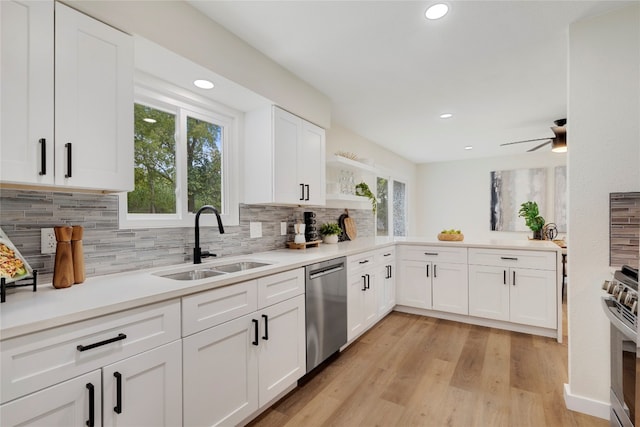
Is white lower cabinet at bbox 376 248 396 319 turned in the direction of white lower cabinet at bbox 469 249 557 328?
yes

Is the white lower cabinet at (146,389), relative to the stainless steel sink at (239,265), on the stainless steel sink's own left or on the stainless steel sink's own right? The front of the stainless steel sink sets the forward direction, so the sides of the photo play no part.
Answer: on the stainless steel sink's own right

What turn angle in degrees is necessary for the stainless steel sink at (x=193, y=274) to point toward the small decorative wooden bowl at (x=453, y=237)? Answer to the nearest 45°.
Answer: approximately 45° to its left

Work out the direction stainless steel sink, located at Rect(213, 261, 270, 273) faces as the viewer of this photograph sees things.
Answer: facing the viewer and to the right of the viewer

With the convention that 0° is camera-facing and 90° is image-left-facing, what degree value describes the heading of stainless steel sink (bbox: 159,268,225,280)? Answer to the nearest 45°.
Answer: approximately 315°

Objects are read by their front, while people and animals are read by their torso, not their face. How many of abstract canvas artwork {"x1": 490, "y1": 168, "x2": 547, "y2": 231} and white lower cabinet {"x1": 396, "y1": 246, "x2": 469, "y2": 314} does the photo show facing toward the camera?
2

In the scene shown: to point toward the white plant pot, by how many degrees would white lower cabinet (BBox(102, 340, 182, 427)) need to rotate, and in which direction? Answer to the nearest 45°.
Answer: approximately 90° to its left

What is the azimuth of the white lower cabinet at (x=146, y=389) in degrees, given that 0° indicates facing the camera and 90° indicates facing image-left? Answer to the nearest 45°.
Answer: approximately 315°

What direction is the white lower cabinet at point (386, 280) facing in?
to the viewer's right

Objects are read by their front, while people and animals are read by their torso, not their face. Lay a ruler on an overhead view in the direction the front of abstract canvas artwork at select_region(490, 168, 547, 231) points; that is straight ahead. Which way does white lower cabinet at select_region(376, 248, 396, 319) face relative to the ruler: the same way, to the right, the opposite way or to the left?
to the left

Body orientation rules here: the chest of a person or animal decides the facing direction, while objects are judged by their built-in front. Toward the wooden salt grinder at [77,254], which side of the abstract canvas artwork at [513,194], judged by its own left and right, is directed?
front

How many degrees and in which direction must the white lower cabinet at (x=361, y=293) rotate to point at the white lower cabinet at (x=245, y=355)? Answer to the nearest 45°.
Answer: approximately 90° to its right

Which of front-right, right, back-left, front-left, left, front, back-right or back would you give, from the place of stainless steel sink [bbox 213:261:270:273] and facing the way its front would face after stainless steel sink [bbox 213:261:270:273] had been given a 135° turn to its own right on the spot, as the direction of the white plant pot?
back-right

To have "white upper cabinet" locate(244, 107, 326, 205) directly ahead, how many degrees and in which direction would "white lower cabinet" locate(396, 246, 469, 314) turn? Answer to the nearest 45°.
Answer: approximately 45° to its right

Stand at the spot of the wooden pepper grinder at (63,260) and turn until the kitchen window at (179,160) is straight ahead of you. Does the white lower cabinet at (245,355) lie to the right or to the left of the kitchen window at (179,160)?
right

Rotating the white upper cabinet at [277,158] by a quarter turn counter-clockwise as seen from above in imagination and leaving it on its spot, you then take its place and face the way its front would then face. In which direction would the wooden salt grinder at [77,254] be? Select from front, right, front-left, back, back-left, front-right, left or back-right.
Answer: back

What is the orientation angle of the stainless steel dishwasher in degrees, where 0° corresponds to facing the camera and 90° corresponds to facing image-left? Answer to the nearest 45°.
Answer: approximately 315°

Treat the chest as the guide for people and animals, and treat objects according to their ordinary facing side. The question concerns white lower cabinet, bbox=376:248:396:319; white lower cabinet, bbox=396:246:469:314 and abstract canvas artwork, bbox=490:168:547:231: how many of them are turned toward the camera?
2

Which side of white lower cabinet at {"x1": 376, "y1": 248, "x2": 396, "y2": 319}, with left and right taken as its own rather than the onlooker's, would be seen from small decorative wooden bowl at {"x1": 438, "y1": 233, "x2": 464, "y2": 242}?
front
